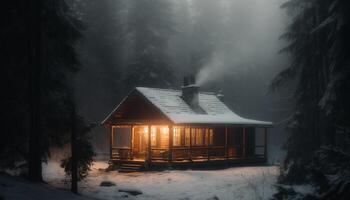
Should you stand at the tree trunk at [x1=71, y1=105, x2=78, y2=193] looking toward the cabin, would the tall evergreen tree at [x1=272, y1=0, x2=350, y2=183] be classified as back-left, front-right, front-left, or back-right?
front-right

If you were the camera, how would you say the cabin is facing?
facing the viewer and to the left of the viewer

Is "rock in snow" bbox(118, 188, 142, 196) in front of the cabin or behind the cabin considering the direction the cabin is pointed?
in front

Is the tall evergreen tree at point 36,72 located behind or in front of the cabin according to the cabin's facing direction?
in front

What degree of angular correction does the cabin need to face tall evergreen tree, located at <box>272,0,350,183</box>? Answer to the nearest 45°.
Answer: approximately 90° to its left

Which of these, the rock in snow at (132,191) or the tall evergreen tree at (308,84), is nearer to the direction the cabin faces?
the rock in snow
